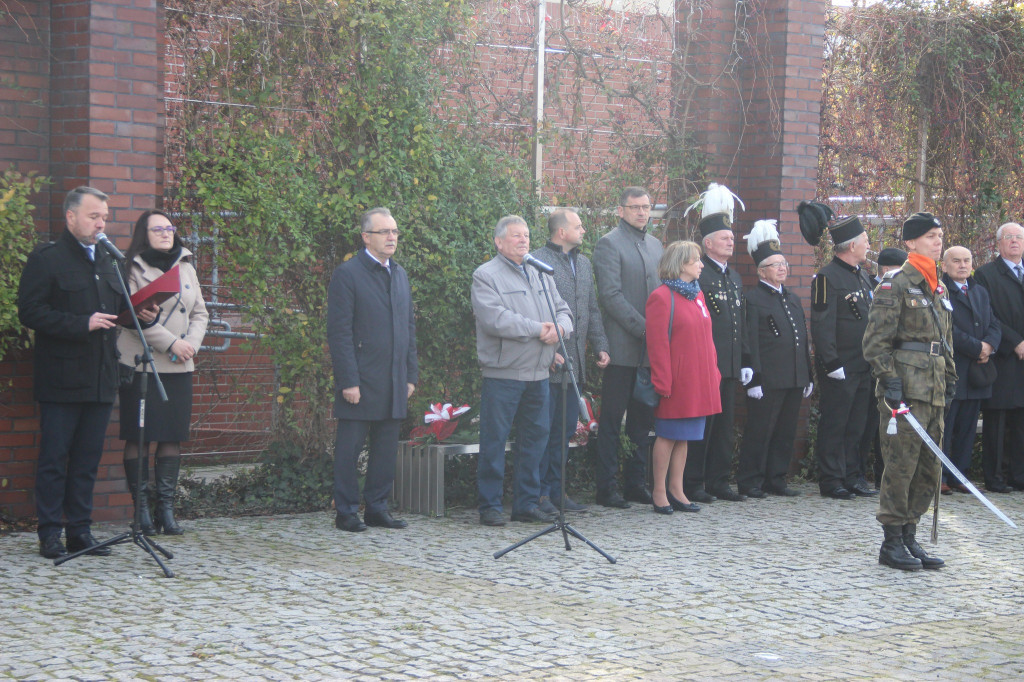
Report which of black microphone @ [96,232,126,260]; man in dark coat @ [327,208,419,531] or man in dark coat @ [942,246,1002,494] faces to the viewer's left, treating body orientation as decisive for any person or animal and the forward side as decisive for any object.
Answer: the black microphone

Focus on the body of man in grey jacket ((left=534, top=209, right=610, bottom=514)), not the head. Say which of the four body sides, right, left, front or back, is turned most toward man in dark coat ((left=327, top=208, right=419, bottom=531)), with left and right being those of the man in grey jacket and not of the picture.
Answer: right

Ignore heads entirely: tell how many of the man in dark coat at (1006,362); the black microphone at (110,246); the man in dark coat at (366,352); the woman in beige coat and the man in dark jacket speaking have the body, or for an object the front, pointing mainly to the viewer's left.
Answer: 1

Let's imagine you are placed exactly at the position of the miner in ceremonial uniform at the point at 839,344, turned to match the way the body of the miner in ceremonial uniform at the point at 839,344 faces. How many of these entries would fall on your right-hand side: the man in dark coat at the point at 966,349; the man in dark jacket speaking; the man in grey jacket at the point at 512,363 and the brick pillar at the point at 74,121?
3

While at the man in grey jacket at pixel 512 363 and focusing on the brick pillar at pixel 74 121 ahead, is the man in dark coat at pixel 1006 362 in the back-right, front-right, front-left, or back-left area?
back-right

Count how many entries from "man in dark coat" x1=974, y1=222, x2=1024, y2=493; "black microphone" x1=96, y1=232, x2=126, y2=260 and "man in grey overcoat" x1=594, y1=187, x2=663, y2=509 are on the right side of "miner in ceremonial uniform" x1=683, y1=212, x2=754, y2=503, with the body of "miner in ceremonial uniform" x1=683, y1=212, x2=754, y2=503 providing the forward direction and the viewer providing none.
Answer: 2

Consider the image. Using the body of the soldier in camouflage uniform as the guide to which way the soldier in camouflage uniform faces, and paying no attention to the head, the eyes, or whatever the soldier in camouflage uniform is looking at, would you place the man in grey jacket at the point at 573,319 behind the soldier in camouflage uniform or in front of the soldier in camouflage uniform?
behind

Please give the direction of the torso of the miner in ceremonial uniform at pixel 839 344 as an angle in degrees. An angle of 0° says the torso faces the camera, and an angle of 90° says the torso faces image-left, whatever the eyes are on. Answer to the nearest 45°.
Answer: approximately 315°

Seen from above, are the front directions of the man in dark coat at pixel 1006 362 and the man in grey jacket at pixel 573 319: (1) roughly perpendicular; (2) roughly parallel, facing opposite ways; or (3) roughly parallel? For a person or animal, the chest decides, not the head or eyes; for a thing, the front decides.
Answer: roughly parallel

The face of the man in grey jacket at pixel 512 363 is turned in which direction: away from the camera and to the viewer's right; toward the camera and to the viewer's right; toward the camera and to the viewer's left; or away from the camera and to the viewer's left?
toward the camera and to the viewer's right

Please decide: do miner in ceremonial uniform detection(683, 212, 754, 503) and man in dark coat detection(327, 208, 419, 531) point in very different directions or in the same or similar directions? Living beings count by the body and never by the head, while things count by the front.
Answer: same or similar directions

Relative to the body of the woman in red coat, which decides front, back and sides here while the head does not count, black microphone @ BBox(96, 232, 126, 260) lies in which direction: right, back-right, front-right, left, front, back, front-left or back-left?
right

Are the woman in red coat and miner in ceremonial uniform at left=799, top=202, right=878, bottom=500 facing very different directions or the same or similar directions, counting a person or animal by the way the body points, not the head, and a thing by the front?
same or similar directions

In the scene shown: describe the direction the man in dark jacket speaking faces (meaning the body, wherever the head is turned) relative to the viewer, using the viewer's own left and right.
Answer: facing the viewer and to the right of the viewer

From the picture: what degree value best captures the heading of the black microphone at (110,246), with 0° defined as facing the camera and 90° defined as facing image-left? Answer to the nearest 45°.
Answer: approximately 90°
